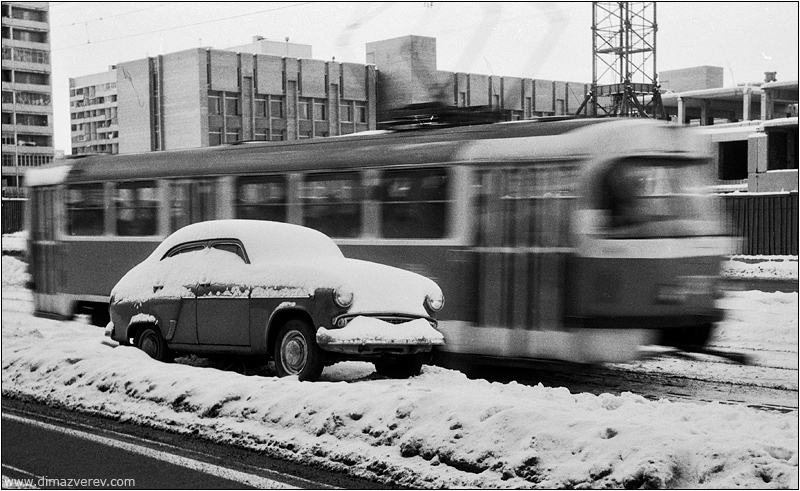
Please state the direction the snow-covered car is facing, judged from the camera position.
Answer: facing the viewer and to the right of the viewer

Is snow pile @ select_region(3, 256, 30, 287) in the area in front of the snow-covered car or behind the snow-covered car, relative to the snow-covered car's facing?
behind

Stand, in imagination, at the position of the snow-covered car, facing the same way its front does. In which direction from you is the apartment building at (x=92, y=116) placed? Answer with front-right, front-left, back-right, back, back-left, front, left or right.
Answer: back

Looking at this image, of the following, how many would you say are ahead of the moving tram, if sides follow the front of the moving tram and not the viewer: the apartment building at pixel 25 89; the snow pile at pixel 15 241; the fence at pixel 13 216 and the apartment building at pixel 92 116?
0

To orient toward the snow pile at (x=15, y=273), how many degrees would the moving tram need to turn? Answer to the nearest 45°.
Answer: approximately 135° to its right

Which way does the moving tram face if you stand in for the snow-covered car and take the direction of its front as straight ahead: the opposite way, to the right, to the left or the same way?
the same way

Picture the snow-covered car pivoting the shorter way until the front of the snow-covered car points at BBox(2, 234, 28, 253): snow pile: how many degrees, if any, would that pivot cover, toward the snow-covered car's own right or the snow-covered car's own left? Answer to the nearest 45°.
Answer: approximately 180°

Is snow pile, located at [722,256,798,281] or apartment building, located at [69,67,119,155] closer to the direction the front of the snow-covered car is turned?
the snow pile

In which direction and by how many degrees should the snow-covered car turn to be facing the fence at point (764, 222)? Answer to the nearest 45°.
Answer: approximately 45° to its left

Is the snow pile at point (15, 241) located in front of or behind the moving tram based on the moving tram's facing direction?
behind

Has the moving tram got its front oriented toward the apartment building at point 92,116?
no

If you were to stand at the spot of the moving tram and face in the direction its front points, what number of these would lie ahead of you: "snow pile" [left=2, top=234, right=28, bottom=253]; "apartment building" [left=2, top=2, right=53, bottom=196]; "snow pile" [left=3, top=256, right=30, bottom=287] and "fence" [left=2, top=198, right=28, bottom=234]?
0

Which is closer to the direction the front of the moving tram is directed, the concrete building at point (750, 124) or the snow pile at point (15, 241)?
the concrete building

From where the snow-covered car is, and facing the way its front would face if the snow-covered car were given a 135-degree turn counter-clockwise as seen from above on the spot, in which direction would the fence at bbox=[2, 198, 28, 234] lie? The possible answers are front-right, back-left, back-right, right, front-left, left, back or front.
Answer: front-left

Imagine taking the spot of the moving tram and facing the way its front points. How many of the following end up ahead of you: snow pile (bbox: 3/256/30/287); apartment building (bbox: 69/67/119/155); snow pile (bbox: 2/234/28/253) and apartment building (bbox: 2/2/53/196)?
0

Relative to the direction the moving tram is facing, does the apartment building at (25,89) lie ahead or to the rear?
to the rear

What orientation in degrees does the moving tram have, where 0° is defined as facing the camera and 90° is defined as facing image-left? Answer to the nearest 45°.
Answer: approximately 315°
